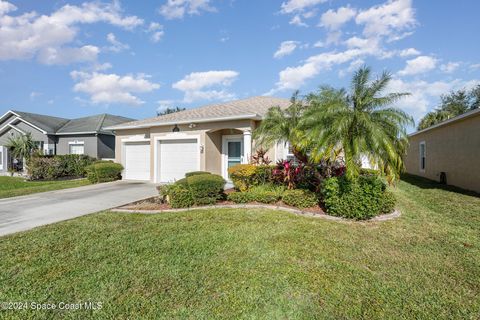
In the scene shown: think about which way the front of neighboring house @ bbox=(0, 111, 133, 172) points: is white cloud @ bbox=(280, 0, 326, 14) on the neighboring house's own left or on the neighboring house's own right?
on the neighboring house's own left

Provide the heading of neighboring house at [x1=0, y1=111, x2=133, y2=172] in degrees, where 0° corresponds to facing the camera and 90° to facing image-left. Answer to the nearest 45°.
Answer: approximately 45°

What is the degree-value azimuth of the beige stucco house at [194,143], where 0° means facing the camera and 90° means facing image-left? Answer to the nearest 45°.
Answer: approximately 45°

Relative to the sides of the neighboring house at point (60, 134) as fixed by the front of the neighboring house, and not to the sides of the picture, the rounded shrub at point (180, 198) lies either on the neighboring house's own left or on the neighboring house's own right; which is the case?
on the neighboring house's own left

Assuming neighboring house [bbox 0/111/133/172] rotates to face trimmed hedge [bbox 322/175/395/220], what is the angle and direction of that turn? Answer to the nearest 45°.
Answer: approximately 45° to its left

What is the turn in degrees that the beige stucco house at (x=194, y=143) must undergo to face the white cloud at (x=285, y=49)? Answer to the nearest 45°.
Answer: approximately 135° to its left

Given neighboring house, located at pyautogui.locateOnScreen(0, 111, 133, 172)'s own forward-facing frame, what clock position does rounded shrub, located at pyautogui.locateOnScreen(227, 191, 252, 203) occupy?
The rounded shrub is roughly at 10 o'clock from the neighboring house.

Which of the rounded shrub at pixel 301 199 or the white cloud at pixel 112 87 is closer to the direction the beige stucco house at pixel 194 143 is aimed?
the rounded shrub

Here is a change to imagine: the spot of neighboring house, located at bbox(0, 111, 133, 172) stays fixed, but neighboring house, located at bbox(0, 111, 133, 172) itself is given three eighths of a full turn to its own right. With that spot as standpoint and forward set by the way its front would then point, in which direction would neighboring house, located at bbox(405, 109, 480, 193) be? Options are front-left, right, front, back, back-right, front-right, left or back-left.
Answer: back-right
